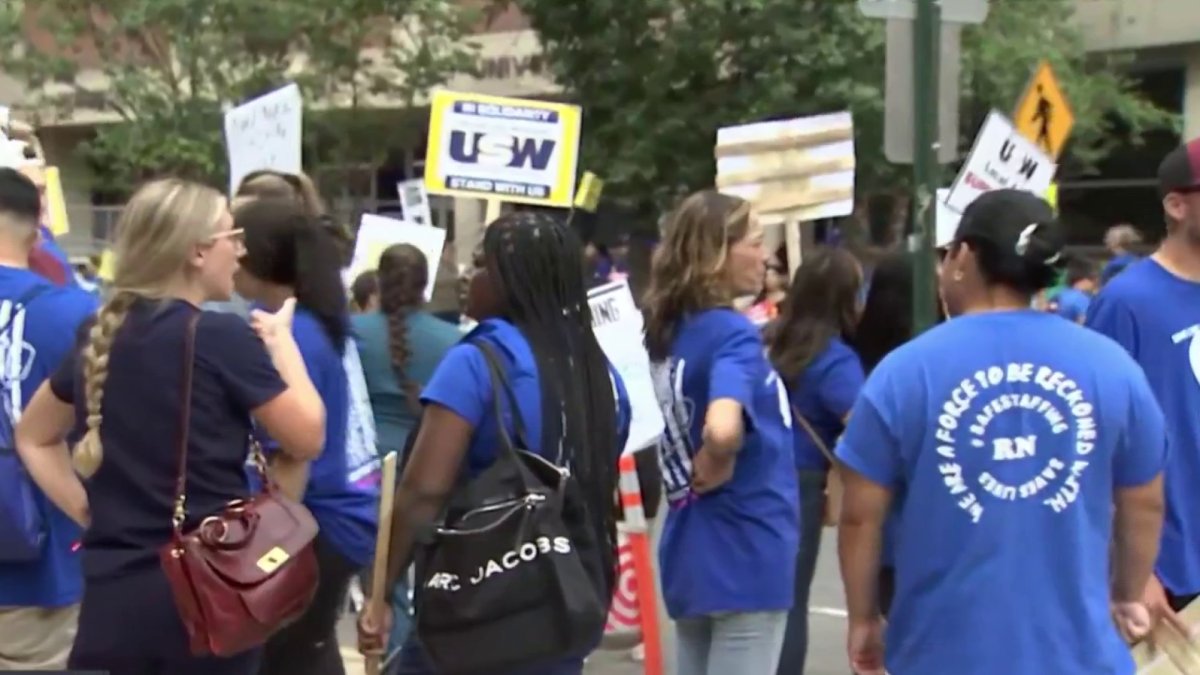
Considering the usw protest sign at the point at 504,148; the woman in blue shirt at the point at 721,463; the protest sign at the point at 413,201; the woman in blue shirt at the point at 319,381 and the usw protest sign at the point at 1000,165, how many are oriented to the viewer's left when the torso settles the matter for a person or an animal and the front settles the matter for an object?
1

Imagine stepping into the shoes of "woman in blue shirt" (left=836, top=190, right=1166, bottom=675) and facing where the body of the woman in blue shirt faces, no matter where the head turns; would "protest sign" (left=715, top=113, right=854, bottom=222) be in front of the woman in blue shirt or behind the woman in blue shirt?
in front

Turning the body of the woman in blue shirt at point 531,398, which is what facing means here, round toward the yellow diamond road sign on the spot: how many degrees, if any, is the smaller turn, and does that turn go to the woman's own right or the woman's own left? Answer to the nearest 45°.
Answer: approximately 90° to the woman's own right

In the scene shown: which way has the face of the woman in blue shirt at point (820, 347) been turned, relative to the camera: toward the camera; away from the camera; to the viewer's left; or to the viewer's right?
away from the camera

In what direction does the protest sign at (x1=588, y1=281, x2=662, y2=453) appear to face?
toward the camera

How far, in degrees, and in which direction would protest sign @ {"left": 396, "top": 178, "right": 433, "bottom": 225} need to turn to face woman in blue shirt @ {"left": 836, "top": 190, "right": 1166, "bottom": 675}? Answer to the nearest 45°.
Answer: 0° — it already faces them

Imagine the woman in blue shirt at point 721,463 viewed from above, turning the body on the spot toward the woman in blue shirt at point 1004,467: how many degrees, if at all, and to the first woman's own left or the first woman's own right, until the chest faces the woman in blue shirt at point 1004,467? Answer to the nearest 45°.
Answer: approximately 90° to the first woman's own right

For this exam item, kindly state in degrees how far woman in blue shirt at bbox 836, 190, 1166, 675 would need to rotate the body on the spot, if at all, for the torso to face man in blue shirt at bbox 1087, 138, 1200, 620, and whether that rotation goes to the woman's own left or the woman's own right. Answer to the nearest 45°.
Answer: approximately 45° to the woman's own right

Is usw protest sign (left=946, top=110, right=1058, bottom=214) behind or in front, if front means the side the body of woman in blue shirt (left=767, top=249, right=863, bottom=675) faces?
in front

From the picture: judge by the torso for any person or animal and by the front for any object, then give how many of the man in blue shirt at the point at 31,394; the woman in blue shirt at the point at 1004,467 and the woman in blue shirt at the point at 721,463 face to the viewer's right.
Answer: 1

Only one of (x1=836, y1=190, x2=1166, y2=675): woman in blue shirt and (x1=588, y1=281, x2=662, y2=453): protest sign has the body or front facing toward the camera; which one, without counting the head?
the protest sign

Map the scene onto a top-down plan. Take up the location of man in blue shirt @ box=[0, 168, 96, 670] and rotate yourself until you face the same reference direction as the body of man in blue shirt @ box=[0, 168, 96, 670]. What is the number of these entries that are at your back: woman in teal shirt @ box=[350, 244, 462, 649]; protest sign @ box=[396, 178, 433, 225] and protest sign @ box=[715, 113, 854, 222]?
0

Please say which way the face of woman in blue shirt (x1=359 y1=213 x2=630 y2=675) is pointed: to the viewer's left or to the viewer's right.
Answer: to the viewer's left

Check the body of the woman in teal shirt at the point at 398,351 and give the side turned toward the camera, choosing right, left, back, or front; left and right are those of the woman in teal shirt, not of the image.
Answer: back

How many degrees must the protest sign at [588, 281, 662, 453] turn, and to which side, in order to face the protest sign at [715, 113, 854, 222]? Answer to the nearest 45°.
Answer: approximately 180°

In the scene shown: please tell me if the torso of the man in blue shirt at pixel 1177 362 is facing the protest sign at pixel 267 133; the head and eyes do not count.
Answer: no

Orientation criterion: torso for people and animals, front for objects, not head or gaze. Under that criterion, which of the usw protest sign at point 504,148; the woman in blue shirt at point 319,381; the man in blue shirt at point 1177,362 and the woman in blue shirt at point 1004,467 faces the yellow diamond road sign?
the woman in blue shirt at point 1004,467

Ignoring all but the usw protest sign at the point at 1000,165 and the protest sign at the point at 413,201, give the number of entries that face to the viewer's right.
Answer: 0

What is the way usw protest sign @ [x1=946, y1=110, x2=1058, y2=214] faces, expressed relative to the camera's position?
facing the viewer
